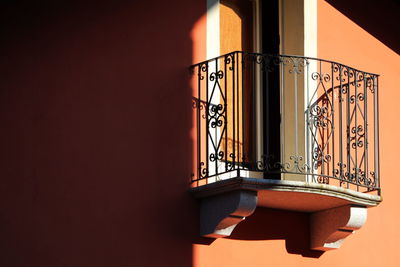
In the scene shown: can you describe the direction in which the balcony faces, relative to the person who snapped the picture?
facing the viewer and to the right of the viewer
